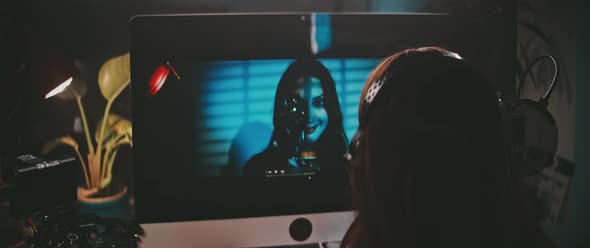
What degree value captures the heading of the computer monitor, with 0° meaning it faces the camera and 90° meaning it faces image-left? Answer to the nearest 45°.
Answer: approximately 0°

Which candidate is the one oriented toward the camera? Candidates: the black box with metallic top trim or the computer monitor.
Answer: the computer monitor
